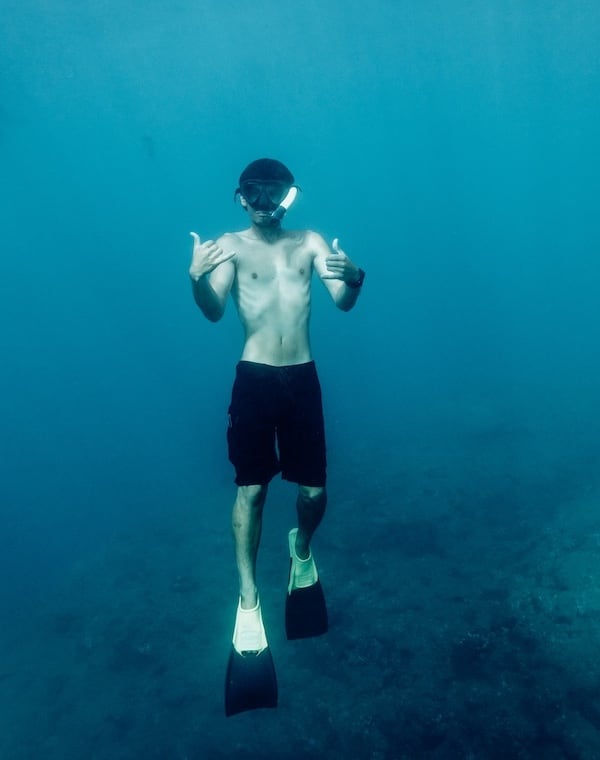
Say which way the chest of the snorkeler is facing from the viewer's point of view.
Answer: toward the camera
